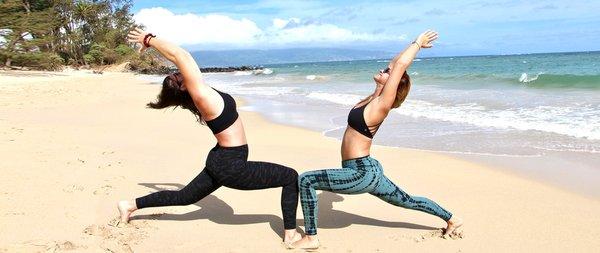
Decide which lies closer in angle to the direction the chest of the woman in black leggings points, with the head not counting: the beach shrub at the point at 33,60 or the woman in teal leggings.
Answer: the woman in teal leggings

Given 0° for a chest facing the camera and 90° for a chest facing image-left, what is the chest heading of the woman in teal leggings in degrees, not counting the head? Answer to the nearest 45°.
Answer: approximately 90°

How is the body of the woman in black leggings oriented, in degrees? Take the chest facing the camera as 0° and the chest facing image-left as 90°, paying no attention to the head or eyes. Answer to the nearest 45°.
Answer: approximately 270°

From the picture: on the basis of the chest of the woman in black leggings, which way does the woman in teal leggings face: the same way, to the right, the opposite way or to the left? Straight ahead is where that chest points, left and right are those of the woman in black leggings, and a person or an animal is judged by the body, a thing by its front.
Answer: the opposite way

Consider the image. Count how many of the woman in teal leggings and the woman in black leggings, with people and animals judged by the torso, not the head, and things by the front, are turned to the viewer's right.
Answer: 1
